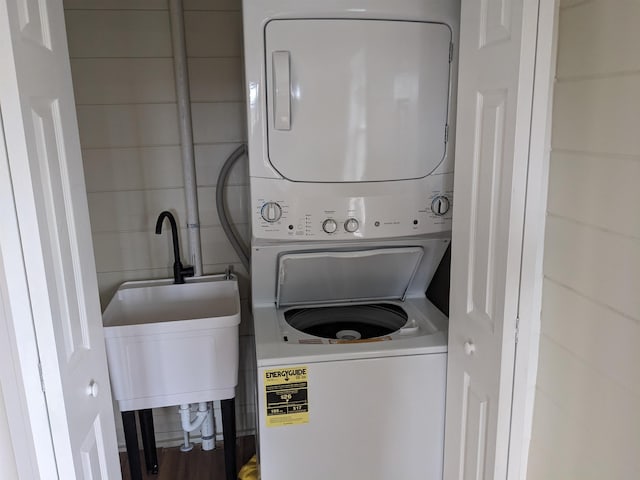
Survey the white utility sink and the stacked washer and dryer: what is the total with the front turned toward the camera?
2

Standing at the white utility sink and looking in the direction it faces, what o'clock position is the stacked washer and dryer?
The stacked washer and dryer is roughly at 10 o'clock from the white utility sink.

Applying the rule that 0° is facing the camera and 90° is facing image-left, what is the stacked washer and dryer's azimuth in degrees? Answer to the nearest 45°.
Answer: approximately 0°

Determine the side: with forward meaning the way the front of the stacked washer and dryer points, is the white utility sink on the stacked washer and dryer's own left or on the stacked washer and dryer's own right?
on the stacked washer and dryer's own right

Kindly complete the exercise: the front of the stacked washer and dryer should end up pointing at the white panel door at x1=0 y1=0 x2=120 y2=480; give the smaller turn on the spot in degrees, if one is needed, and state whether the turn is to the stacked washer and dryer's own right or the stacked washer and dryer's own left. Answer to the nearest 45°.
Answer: approximately 45° to the stacked washer and dryer's own right

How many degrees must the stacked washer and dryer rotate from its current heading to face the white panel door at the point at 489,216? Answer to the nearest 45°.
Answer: approximately 45° to its left

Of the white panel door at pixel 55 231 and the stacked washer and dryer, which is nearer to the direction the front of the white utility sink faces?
the white panel door
